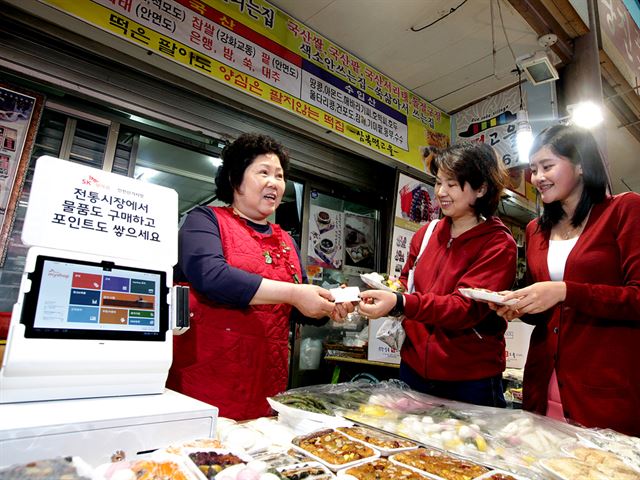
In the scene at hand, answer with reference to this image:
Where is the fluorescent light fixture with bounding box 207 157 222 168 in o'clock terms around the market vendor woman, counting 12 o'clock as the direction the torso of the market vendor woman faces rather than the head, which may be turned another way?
The fluorescent light fixture is roughly at 7 o'clock from the market vendor woman.

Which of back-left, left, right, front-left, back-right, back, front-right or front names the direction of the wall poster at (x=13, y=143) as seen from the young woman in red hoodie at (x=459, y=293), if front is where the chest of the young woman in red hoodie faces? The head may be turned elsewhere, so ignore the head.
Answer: front-right

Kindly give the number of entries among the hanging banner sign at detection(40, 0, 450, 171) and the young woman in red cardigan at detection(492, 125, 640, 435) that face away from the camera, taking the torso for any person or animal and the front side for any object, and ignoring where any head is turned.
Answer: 0

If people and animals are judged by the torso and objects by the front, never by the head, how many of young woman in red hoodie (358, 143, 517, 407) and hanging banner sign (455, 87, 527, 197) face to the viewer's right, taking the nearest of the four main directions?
0

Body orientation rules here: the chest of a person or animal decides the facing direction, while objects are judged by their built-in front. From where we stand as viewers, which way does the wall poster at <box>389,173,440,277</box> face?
facing the viewer and to the right of the viewer

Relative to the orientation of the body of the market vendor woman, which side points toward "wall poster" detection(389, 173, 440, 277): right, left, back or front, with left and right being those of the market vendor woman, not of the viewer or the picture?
left

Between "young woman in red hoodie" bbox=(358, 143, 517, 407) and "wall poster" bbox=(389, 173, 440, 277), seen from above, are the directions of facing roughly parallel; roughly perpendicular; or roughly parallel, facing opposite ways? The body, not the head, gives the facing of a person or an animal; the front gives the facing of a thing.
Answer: roughly perpendicular

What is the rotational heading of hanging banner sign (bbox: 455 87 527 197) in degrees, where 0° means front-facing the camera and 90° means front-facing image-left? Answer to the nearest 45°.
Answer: approximately 45°

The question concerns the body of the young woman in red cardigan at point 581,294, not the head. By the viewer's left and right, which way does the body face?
facing the viewer and to the left of the viewer

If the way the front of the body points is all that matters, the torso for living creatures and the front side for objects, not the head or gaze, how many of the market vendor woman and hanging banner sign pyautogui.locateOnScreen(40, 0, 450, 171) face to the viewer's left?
0

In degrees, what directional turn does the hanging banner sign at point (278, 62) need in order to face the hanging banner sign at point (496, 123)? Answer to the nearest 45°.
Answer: approximately 45° to its left

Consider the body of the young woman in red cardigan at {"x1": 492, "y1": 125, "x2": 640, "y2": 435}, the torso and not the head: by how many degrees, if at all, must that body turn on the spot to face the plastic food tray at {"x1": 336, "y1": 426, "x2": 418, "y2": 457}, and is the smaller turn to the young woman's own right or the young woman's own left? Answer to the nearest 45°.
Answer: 0° — they already face it

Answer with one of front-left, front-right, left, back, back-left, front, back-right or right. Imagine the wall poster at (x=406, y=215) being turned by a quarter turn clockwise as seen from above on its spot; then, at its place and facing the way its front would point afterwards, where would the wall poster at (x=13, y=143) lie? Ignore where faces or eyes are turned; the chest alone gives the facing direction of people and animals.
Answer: front

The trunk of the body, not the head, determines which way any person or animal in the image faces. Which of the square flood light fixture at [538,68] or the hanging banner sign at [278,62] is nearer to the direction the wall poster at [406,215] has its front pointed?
the square flood light fixture
